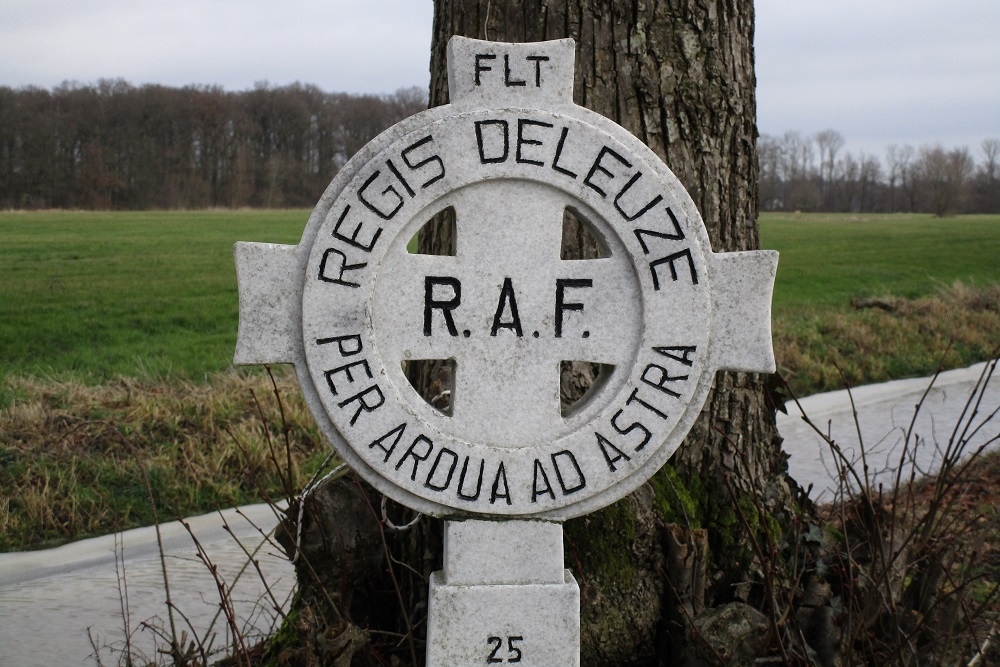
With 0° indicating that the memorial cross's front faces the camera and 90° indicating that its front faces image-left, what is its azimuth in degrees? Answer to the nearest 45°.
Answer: approximately 0°

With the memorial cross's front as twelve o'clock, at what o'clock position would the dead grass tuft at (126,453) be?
The dead grass tuft is roughly at 5 o'clock from the memorial cross.

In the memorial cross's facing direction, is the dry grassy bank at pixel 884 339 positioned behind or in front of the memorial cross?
behind
